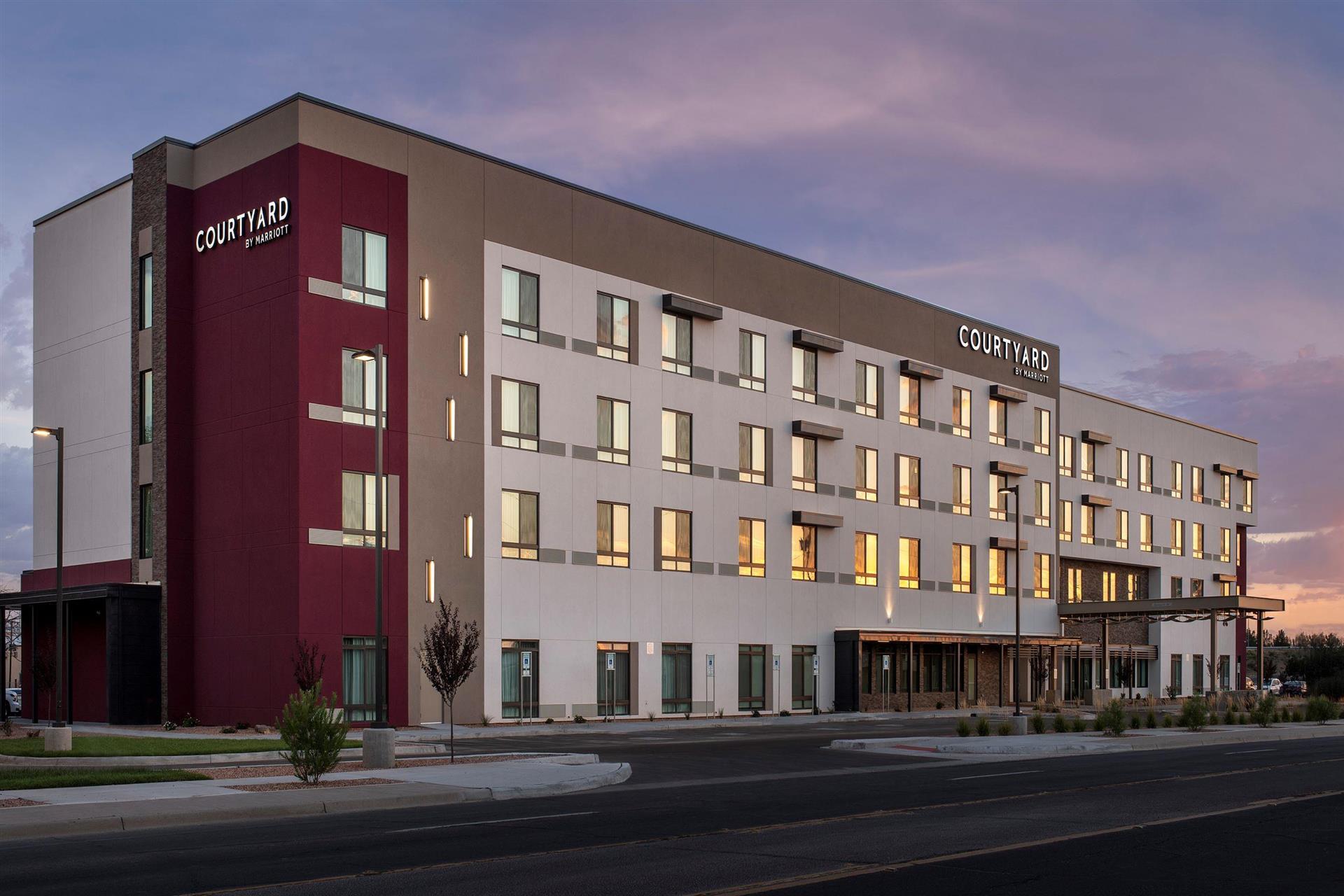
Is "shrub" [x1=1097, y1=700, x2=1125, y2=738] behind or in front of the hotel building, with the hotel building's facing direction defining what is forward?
in front

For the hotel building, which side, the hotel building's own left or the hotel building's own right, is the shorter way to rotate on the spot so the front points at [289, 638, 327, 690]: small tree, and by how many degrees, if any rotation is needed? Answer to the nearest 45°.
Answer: approximately 45° to the hotel building's own right

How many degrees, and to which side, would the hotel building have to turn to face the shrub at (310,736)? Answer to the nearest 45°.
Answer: approximately 45° to its right

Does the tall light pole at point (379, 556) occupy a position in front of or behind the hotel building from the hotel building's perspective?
in front
